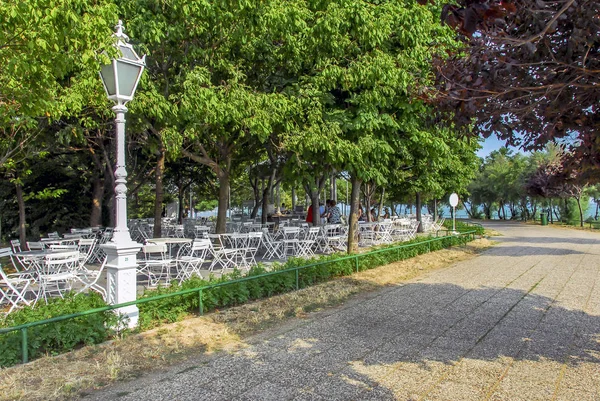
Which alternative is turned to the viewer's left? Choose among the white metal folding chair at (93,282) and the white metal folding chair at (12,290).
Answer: the white metal folding chair at (93,282)

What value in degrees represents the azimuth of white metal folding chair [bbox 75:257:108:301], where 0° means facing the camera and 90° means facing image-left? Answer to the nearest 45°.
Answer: approximately 90°

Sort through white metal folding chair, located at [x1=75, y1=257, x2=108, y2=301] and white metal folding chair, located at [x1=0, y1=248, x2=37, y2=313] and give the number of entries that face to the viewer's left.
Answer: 1

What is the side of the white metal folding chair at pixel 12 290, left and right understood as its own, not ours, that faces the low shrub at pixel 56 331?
right

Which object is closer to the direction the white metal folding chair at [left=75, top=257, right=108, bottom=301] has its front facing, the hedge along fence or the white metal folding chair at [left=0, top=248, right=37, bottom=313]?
the white metal folding chair at [left=0, top=248, right=37, bottom=313]

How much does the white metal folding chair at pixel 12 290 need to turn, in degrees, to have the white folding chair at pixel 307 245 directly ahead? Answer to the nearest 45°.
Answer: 0° — it already faces it

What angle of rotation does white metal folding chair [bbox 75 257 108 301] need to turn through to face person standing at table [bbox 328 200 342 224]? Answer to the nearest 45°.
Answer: approximately 135° to its right

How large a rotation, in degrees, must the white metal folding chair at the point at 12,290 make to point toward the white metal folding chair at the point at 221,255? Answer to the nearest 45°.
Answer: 0° — it already faces it

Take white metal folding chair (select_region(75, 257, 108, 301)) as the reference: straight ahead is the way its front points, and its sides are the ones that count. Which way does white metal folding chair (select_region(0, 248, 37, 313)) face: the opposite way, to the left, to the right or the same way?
the opposite way

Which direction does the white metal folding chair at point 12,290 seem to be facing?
to the viewer's right
